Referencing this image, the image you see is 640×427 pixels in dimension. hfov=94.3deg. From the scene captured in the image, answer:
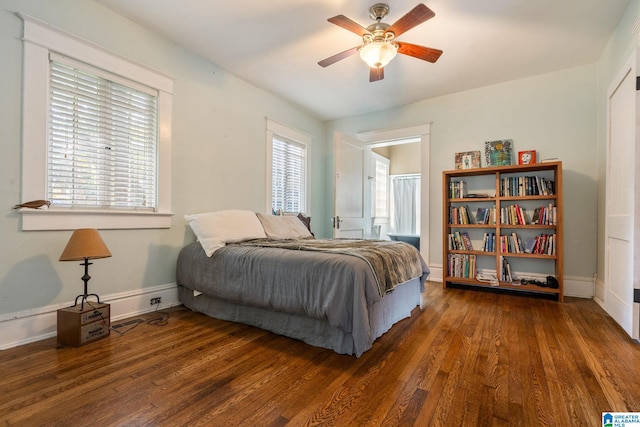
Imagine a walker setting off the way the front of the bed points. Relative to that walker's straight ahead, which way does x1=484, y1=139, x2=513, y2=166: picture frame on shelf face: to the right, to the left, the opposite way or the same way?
to the right

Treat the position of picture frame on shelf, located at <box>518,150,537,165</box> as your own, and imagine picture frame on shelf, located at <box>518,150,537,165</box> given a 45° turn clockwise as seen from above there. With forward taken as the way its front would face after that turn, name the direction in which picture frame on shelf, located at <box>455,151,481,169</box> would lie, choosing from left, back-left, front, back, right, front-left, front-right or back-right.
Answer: front-right

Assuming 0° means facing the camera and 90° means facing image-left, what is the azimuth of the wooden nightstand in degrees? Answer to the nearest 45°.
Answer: approximately 315°

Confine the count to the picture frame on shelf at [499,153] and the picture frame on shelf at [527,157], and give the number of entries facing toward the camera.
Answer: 2

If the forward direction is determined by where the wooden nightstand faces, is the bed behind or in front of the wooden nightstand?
in front

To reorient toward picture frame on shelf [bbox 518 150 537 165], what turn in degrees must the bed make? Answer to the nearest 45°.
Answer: approximately 90° to its left

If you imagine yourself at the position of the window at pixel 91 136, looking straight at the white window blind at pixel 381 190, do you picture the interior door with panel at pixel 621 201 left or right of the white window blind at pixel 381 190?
right

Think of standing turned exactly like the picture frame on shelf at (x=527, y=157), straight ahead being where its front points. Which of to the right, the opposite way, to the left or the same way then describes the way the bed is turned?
to the left

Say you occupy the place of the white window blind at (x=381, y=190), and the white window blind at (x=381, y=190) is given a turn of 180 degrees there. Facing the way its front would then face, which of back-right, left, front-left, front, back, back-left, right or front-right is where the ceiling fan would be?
back-left

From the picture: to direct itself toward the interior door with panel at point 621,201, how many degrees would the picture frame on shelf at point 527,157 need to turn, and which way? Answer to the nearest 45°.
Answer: approximately 45° to its left

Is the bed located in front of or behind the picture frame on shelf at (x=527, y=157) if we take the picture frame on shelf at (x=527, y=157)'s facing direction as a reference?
in front

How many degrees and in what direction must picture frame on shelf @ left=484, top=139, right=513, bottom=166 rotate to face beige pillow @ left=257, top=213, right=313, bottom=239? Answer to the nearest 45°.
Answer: approximately 45° to its right

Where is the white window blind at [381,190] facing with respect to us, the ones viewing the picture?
facing the viewer and to the right of the viewer
